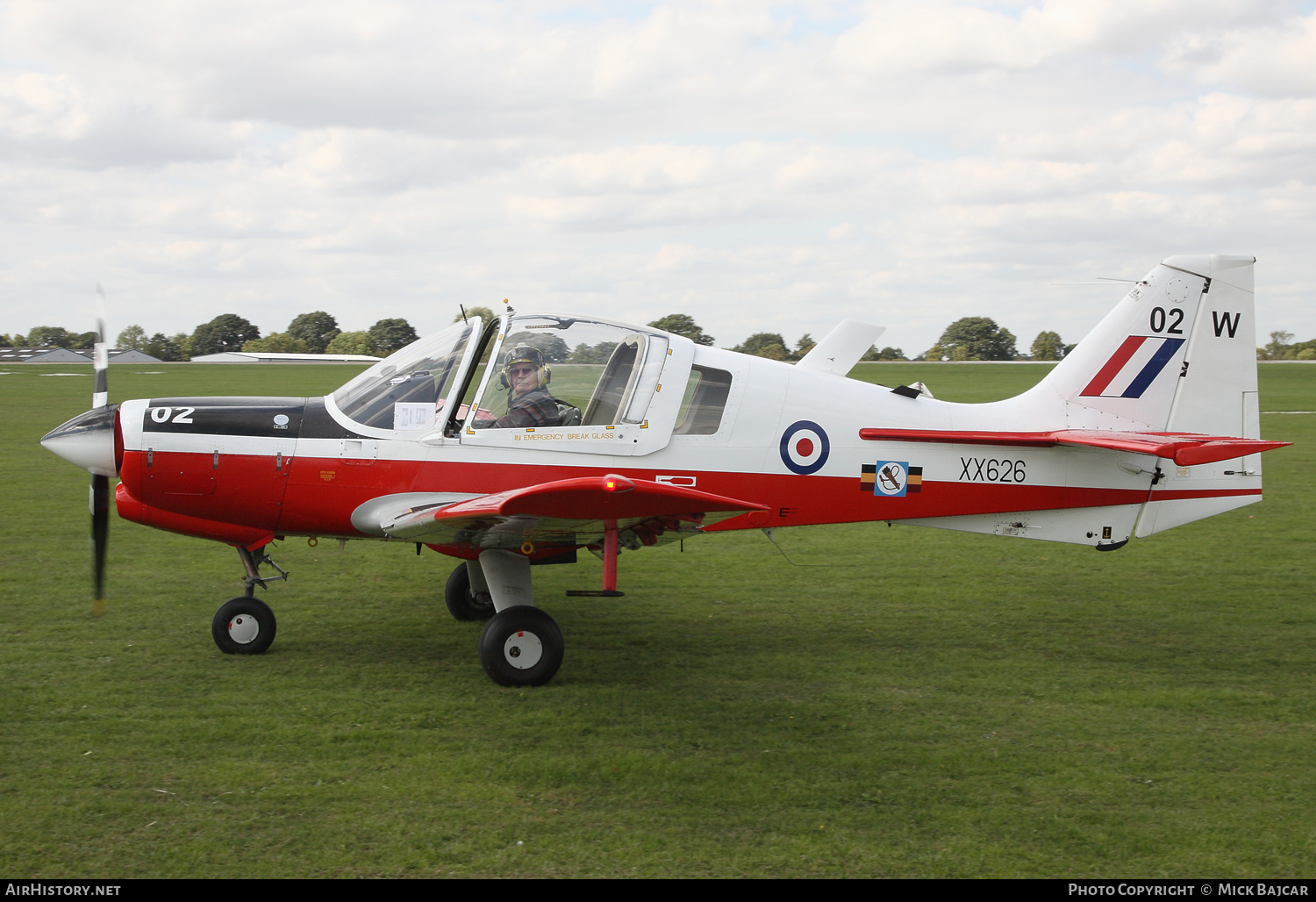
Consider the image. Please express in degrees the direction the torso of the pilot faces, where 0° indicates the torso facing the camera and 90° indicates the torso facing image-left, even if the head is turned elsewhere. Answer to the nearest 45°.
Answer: approximately 45°

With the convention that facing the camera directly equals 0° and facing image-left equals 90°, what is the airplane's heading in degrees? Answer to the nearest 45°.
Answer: approximately 90°
